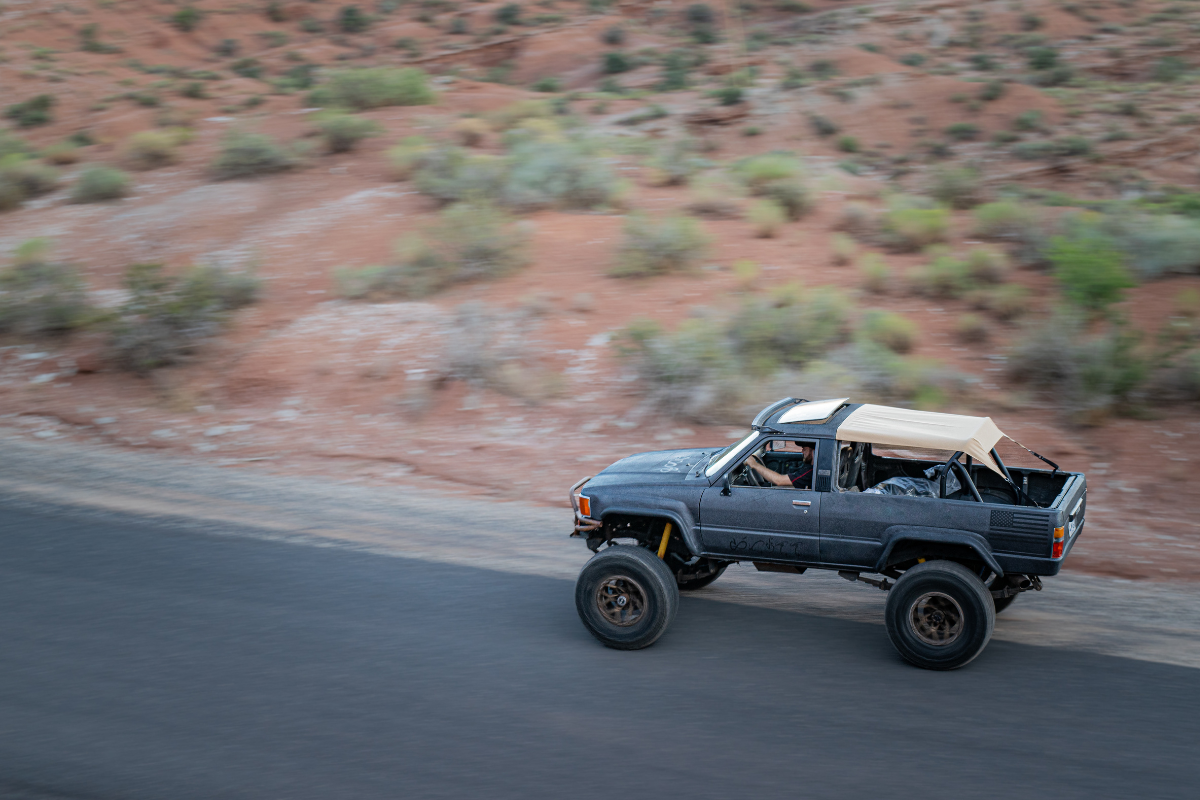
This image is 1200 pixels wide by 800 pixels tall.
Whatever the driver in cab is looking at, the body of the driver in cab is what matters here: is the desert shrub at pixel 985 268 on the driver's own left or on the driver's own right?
on the driver's own right

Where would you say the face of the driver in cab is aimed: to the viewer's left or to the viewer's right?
to the viewer's left

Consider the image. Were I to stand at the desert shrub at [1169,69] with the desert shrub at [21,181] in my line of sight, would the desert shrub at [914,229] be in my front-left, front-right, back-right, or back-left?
front-left

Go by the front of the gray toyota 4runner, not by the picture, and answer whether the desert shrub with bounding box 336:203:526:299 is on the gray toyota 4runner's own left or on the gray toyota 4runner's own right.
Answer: on the gray toyota 4runner's own right

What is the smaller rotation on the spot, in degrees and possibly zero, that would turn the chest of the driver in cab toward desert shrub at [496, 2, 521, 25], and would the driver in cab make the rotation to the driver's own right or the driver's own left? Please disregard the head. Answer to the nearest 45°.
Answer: approximately 90° to the driver's own right

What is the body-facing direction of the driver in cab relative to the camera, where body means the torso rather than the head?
to the viewer's left

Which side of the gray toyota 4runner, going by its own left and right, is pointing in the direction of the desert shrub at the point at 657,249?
right

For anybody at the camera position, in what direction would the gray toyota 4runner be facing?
facing to the left of the viewer

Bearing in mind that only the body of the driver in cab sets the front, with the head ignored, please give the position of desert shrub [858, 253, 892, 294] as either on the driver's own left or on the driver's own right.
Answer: on the driver's own right

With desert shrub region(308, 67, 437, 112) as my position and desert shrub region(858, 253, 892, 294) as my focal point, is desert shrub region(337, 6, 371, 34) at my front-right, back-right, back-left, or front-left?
back-left

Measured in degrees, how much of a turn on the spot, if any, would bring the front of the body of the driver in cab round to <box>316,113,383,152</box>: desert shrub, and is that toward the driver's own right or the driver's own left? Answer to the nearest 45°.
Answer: approximately 45° to the driver's own right
